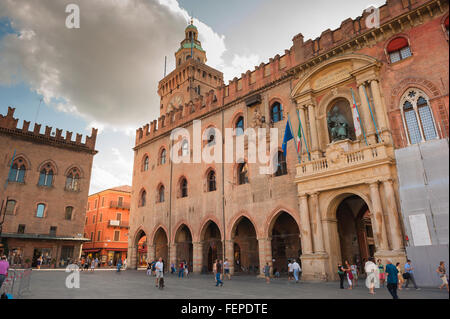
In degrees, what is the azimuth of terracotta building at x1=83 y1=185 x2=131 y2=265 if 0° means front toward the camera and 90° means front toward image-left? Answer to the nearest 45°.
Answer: approximately 0°

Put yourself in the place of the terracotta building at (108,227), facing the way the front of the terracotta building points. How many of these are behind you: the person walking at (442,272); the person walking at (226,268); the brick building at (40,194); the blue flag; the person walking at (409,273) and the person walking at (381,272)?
0

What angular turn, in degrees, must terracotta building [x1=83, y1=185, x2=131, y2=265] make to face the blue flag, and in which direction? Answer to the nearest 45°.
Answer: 0° — it already faces it

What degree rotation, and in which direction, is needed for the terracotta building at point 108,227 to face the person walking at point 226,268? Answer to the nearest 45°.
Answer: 0° — it already faces them

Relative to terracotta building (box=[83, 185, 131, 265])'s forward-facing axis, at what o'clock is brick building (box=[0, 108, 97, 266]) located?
The brick building is roughly at 1 o'clock from the terracotta building.

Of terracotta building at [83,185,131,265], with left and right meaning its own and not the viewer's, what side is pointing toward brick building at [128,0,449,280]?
front

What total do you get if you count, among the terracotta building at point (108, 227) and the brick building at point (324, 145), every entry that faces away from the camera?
0

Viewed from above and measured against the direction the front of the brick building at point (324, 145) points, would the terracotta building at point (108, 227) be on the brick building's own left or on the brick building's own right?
on the brick building's own right

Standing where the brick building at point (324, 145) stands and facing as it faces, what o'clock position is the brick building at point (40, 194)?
the brick building at point (40, 194) is roughly at 2 o'clock from the brick building at point (324, 145).

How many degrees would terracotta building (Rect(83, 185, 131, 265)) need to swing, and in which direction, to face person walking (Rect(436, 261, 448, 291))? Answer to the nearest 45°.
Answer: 0° — it already faces them

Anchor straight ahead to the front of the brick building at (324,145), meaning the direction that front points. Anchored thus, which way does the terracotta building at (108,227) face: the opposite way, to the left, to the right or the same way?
to the left

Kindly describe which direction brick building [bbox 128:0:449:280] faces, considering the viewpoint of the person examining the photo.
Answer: facing the viewer and to the left of the viewer

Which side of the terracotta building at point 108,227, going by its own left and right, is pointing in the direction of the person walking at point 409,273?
front
